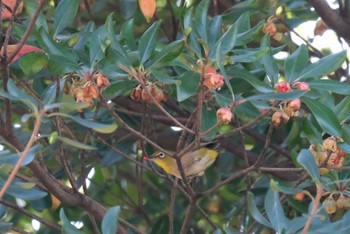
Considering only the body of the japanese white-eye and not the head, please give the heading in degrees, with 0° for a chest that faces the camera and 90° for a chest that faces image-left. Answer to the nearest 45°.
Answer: approximately 90°
